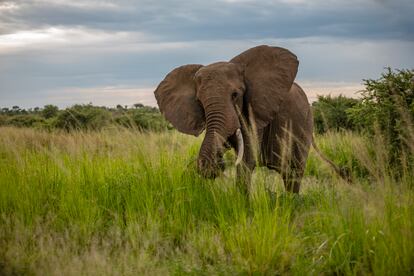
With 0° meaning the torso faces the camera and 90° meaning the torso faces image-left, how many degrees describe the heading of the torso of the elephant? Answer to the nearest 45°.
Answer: approximately 45°

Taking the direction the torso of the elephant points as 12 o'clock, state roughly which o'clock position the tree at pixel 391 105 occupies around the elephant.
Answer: The tree is roughly at 6 o'clock from the elephant.

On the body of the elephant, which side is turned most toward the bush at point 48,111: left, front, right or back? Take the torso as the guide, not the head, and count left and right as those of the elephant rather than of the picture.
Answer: right

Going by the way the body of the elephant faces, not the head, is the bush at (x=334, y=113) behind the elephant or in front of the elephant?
behind
